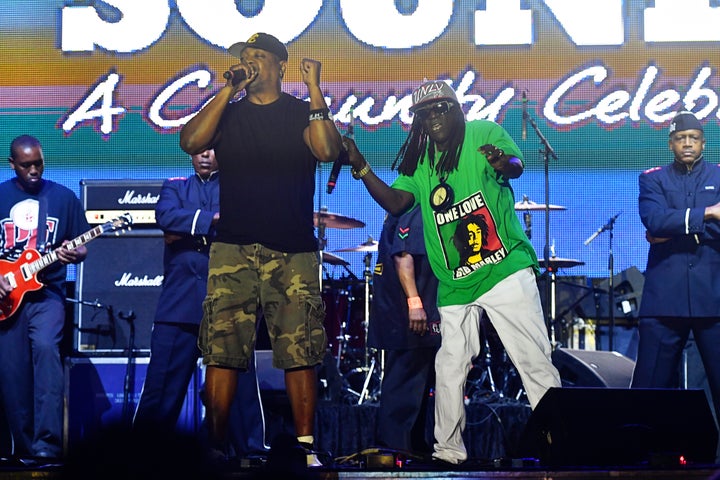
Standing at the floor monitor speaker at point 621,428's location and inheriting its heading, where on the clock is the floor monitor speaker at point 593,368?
the floor monitor speaker at point 593,368 is roughly at 12 o'clock from the floor monitor speaker at point 621,428.

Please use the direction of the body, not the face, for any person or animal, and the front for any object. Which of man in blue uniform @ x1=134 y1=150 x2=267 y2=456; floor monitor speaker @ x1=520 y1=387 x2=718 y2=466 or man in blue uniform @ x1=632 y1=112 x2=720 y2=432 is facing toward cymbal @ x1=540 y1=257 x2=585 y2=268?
the floor monitor speaker

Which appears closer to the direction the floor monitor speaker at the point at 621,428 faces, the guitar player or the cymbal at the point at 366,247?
the cymbal

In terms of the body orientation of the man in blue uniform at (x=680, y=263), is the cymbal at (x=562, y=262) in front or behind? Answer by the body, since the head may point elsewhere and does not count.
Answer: behind

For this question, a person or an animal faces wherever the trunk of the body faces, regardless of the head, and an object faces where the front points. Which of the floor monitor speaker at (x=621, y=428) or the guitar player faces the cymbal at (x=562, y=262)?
the floor monitor speaker

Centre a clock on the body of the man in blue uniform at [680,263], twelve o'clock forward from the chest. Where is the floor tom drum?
The floor tom drum is roughly at 4 o'clock from the man in blue uniform.

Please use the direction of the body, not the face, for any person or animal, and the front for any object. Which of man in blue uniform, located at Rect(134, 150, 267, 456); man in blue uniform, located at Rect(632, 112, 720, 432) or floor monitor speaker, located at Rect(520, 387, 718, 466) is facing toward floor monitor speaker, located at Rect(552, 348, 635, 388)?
floor monitor speaker, located at Rect(520, 387, 718, 466)

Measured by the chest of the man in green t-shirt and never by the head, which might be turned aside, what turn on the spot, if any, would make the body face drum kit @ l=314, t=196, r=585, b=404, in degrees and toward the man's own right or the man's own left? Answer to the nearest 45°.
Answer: approximately 180°

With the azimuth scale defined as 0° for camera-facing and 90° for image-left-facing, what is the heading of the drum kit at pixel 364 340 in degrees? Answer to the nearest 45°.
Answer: approximately 0°

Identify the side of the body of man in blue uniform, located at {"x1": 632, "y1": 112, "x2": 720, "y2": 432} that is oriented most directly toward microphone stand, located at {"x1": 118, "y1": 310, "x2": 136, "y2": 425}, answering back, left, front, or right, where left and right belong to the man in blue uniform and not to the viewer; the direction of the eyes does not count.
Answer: right

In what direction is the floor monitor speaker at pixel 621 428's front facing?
away from the camera

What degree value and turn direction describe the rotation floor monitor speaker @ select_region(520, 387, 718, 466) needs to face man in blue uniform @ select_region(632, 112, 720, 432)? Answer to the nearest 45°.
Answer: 0° — it already faces them

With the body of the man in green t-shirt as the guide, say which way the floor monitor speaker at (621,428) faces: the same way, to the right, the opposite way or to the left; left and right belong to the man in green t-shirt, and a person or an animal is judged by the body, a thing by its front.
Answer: the opposite way
